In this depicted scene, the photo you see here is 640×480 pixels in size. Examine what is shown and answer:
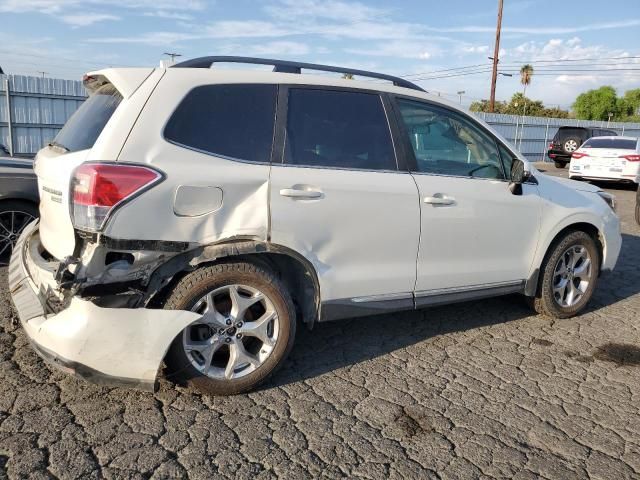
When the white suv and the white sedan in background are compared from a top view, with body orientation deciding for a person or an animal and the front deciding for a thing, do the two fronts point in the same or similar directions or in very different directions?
same or similar directions

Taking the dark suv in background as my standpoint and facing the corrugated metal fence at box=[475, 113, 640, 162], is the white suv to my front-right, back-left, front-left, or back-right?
back-left

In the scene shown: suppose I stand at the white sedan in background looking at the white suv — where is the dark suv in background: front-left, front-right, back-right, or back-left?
back-right

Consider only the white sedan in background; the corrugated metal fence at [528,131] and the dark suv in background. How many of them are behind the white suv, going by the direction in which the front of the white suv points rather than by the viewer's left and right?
0

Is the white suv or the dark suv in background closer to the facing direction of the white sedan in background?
the dark suv in background

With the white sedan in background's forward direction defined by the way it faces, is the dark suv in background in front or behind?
in front

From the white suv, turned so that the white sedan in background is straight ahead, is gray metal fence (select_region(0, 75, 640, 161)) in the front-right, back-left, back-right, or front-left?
front-left

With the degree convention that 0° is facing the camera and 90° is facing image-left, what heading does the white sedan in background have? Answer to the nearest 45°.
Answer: approximately 180°

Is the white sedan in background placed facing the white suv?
no

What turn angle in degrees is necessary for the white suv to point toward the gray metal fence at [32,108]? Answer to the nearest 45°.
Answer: approximately 90° to its left

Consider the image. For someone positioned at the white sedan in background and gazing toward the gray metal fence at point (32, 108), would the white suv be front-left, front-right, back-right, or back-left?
front-left

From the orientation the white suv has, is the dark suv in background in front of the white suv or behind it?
in front

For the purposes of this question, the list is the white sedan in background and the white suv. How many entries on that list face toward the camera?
0

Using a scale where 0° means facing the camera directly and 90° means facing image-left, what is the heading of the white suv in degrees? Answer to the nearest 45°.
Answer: approximately 225°
